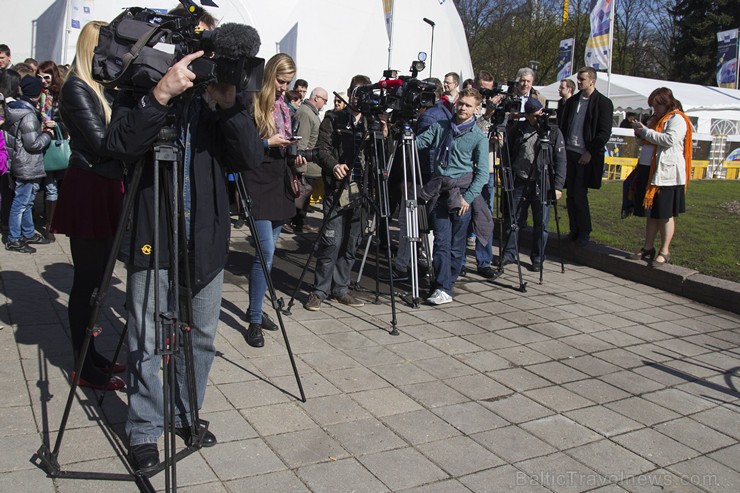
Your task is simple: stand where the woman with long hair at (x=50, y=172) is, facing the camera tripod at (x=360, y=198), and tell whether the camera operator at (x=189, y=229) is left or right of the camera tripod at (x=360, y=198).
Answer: right

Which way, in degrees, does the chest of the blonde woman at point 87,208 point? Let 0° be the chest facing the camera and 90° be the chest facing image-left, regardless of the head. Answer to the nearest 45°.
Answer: approximately 270°

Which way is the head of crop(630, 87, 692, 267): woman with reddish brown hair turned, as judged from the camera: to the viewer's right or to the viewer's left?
to the viewer's left

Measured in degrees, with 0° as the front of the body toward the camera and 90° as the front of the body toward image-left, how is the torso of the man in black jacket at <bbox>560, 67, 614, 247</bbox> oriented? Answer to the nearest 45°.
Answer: approximately 45°

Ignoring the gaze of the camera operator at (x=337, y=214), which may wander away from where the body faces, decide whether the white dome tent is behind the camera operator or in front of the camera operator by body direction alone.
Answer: behind

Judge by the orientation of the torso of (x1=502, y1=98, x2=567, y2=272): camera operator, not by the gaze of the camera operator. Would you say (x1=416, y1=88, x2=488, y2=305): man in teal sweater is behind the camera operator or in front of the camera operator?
in front

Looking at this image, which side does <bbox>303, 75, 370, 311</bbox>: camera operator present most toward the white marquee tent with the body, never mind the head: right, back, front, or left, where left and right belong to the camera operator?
left
